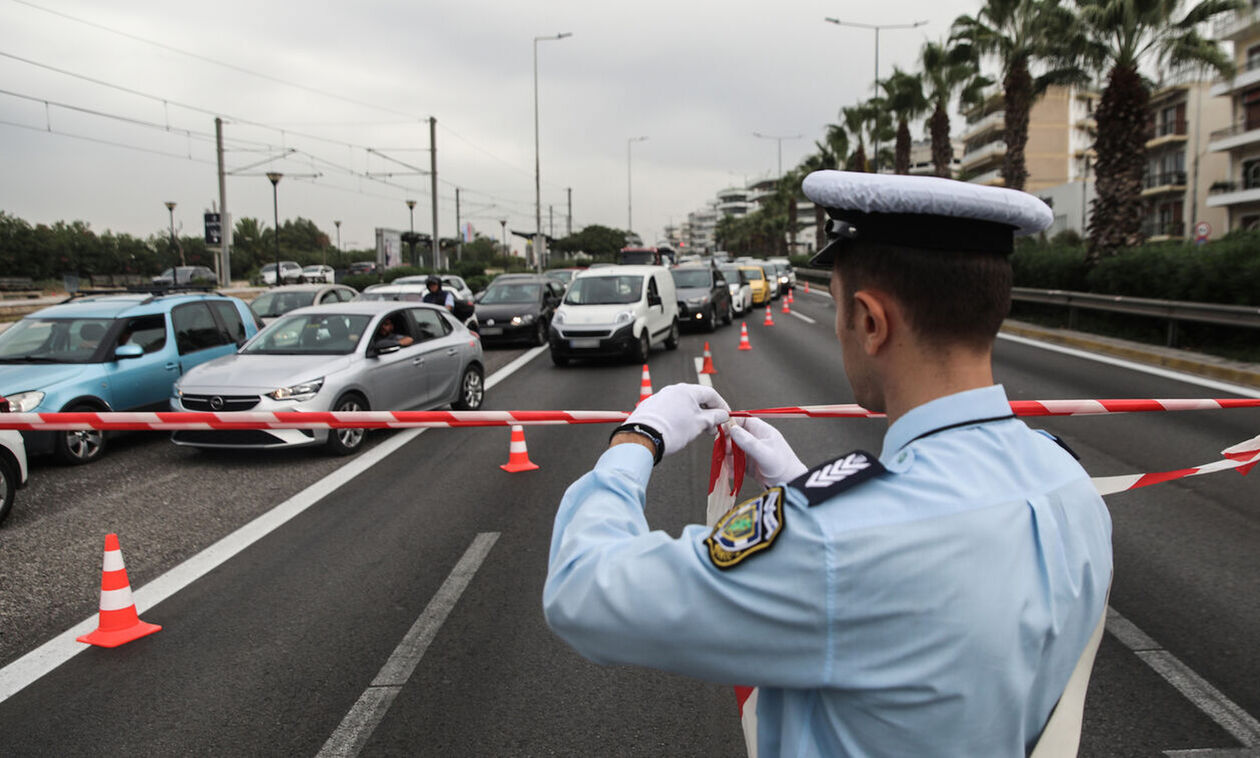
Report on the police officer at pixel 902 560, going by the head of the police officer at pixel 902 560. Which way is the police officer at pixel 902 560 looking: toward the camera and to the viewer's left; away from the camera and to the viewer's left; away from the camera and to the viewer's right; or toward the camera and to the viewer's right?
away from the camera and to the viewer's left

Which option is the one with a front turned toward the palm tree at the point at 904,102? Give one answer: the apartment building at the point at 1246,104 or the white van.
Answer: the apartment building

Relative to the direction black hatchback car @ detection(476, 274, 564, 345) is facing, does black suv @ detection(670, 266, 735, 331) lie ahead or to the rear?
to the rear

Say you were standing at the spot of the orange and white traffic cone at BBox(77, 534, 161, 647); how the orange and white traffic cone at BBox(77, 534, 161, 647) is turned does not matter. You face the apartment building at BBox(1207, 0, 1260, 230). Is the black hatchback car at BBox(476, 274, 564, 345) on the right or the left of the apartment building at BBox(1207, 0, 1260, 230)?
left

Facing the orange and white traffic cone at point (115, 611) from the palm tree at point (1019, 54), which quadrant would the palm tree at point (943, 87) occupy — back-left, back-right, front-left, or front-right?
back-right

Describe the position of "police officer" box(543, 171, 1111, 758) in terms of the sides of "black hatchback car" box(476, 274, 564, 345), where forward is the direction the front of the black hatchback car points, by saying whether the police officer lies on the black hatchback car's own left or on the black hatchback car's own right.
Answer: on the black hatchback car's own left

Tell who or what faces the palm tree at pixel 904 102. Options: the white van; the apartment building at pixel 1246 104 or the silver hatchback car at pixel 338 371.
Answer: the apartment building

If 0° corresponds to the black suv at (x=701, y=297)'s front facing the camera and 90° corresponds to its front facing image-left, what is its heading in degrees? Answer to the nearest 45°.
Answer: approximately 45°

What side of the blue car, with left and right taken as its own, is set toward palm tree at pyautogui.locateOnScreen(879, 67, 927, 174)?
back

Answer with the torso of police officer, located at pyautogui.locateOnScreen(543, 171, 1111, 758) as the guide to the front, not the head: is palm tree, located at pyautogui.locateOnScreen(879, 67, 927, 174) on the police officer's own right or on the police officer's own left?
on the police officer's own right

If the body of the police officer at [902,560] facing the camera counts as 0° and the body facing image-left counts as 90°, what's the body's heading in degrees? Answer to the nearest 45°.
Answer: approximately 135°

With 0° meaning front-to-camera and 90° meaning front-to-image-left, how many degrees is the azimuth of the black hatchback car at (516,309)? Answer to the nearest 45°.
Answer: approximately 45°
